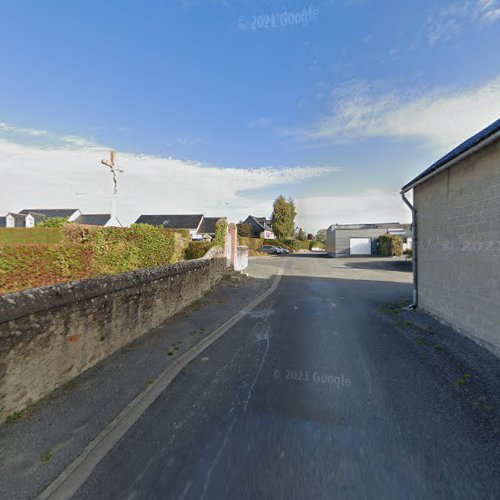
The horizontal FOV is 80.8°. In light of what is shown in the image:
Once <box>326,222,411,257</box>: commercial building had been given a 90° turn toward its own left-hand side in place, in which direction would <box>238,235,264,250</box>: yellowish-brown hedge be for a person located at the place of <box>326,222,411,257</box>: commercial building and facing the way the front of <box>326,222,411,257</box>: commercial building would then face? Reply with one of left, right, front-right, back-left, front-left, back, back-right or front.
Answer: back

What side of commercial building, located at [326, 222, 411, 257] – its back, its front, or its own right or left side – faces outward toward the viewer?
front

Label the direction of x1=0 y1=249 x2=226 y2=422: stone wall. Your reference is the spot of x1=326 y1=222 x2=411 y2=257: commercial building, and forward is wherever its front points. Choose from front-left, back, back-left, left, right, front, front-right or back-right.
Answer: front

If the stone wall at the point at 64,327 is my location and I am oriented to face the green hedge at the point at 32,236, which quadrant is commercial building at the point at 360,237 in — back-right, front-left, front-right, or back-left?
front-right

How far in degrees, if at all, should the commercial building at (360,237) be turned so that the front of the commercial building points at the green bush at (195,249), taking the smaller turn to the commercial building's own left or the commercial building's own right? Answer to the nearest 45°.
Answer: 0° — it already faces it

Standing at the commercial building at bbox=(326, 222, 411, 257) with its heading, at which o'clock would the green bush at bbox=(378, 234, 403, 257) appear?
The green bush is roughly at 10 o'clock from the commercial building.

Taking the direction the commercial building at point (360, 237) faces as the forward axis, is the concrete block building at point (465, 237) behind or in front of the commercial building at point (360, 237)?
in front

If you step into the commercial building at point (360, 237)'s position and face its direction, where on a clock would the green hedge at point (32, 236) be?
The green hedge is roughly at 1 o'clock from the commercial building.

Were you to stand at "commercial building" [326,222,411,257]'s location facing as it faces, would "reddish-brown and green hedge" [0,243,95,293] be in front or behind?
in front

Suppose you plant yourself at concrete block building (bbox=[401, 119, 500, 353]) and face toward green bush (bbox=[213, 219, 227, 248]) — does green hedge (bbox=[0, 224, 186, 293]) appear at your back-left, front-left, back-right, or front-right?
front-left

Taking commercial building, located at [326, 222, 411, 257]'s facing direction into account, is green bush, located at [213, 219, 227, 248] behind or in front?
in front

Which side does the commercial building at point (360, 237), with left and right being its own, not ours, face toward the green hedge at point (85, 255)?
front
